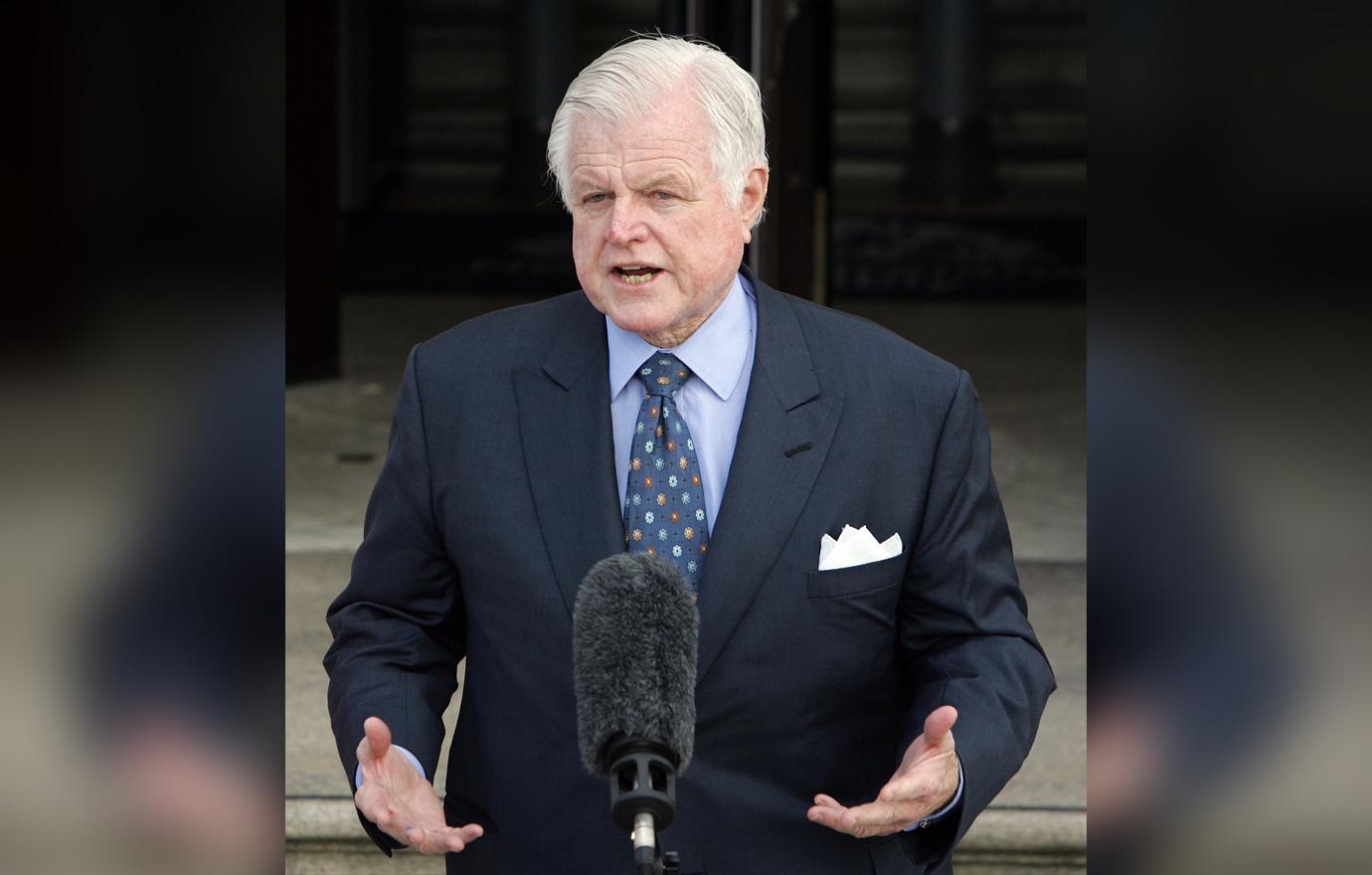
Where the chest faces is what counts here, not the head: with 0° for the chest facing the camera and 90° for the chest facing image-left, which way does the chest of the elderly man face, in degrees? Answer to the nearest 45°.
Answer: approximately 0°

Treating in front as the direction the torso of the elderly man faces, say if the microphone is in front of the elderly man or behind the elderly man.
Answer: in front

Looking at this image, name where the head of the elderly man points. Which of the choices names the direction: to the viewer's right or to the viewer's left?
to the viewer's left
